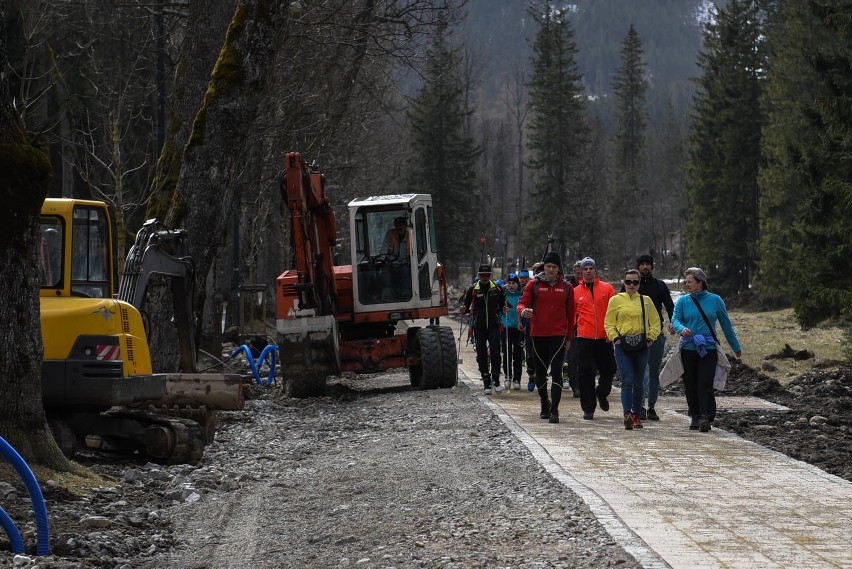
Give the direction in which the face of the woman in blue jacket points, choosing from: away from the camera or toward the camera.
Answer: toward the camera

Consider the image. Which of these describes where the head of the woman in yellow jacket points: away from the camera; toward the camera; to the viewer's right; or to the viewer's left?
toward the camera

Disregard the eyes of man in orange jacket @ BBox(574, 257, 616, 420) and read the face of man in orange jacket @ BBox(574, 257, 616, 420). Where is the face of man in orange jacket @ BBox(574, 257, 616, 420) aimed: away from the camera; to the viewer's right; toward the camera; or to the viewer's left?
toward the camera

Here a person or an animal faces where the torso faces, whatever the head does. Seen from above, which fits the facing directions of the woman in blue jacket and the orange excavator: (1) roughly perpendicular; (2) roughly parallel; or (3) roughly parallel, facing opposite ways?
roughly parallel

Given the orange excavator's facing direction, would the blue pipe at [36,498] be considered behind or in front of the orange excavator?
in front

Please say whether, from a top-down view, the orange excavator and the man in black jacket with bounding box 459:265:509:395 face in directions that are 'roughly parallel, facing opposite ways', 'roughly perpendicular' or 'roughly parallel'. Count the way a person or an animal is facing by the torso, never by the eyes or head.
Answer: roughly parallel

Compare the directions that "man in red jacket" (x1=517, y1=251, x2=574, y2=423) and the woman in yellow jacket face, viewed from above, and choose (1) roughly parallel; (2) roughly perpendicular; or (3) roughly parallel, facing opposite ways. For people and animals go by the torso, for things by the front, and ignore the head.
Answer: roughly parallel

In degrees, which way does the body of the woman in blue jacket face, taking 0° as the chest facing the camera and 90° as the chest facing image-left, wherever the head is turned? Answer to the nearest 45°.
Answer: approximately 0°

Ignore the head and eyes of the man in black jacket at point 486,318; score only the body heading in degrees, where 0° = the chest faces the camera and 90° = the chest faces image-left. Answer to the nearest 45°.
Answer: approximately 0°

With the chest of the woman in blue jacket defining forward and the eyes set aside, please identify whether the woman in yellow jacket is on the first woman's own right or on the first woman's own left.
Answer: on the first woman's own right

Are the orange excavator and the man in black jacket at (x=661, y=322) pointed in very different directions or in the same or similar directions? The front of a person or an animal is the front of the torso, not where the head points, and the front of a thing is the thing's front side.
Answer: same or similar directions

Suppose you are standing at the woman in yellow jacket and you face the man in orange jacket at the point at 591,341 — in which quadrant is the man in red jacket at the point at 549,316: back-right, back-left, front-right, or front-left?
front-left

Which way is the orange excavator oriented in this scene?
toward the camera

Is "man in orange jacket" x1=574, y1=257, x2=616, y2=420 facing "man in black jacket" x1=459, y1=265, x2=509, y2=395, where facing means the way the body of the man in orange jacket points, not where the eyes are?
no

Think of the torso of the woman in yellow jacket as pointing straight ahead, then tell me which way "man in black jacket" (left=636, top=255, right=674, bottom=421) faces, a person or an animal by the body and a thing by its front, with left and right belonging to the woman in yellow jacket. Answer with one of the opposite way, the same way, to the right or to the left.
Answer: the same way

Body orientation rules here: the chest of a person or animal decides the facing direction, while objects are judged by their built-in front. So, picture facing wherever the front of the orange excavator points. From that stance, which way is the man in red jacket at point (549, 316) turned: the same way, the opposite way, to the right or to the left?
the same way

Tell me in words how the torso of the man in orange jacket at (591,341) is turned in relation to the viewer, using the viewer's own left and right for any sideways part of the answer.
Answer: facing the viewer

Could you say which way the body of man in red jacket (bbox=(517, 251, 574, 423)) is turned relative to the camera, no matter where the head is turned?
toward the camera

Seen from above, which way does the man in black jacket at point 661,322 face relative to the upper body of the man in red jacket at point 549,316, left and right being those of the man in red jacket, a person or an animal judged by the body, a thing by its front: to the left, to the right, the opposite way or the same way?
the same way

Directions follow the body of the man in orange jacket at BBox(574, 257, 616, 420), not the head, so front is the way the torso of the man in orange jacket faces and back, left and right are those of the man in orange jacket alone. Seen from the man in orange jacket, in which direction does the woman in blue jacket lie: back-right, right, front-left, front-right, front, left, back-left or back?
front-left

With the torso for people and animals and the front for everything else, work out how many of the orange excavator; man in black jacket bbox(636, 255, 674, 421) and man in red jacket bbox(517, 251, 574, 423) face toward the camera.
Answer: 3
